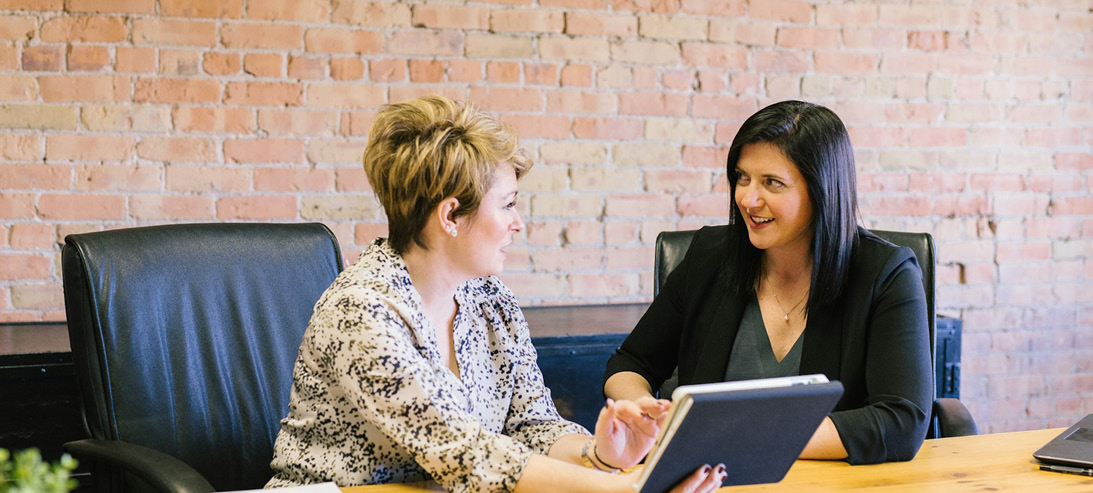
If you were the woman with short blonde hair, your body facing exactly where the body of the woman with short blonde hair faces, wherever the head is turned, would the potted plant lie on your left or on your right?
on your right

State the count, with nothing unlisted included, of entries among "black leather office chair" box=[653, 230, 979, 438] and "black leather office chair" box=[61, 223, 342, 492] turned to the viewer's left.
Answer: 0

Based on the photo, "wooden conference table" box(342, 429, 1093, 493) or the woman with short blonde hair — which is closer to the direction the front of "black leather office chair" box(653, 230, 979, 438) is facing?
the wooden conference table

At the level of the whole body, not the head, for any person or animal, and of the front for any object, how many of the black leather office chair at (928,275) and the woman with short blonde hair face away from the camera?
0

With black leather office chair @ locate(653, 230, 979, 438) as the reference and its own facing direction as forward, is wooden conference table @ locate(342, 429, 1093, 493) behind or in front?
in front

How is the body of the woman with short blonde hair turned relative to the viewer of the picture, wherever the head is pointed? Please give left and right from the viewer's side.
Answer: facing the viewer and to the right of the viewer

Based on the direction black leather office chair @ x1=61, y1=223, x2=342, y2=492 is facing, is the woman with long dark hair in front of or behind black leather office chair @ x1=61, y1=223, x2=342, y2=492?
in front

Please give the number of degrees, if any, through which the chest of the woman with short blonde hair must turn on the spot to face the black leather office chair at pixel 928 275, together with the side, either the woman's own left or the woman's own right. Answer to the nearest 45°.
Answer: approximately 90° to the woman's own left

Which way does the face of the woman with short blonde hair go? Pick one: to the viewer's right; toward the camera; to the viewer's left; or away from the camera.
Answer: to the viewer's right
